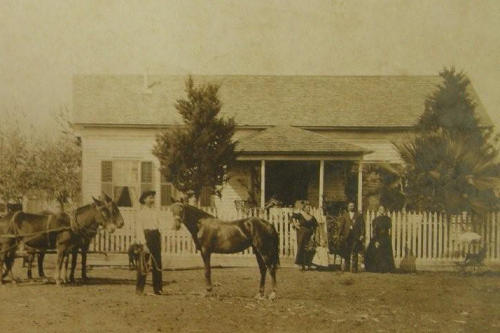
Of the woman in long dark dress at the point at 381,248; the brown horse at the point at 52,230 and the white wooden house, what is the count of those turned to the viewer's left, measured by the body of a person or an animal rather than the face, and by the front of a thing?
0

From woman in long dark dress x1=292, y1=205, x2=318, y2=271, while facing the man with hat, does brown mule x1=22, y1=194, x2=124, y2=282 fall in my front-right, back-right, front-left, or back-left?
front-right

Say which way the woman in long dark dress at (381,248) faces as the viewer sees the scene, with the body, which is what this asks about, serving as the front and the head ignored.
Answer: toward the camera

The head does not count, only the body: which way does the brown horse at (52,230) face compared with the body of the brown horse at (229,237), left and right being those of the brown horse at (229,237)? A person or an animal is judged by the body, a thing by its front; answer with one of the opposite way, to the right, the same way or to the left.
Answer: the opposite way

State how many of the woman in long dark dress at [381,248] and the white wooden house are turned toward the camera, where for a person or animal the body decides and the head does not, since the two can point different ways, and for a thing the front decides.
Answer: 2

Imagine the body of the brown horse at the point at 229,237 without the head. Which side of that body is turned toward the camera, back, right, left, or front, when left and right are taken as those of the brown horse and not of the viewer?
left

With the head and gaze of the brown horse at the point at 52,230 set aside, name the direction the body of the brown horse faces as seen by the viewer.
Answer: to the viewer's right

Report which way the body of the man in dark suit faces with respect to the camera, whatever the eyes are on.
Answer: toward the camera

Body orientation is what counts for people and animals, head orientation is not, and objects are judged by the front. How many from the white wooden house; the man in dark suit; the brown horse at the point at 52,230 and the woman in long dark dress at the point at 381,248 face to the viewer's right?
1

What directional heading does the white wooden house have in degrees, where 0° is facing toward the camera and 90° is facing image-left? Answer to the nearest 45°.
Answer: approximately 0°
